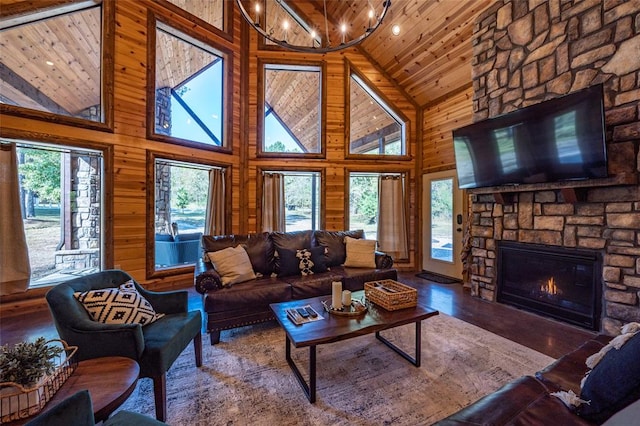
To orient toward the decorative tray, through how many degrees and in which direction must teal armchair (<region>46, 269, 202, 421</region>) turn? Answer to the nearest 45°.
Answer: approximately 45° to its left

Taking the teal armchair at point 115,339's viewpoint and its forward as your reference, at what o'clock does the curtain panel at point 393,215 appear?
The curtain panel is roughly at 10 o'clock from the teal armchair.

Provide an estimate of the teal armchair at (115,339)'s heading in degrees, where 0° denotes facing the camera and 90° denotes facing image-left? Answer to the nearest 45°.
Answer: approximately 315°

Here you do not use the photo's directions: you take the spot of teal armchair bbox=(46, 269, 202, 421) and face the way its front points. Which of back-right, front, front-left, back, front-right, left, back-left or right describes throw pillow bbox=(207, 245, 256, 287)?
left

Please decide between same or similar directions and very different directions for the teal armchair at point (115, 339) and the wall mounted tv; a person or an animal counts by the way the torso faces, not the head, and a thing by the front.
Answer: very different directions

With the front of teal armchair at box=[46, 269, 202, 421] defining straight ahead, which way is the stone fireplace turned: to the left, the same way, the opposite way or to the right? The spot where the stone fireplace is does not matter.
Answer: the opposite way

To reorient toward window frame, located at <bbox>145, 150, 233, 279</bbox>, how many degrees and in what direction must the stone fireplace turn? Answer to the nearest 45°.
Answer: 0° — it already faces it

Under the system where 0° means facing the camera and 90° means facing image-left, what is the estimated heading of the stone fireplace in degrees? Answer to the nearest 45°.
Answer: approximately 45°
